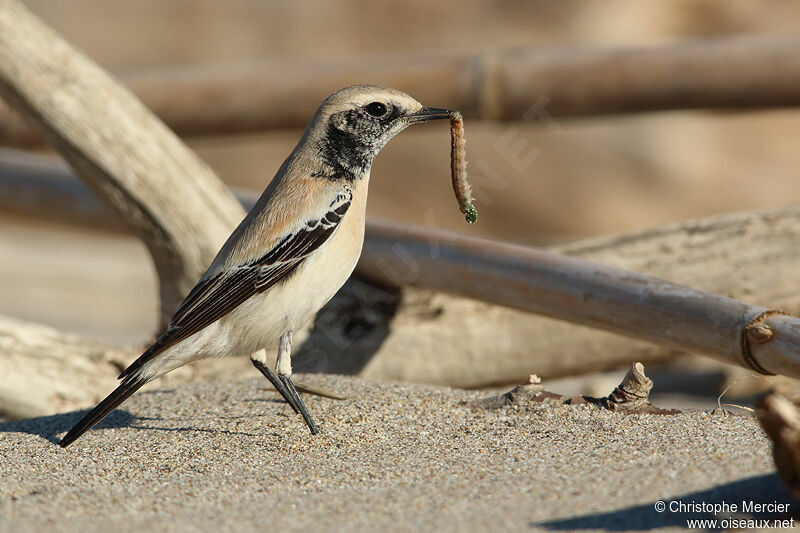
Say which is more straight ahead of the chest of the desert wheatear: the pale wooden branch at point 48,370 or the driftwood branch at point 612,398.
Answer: the driftwood branch

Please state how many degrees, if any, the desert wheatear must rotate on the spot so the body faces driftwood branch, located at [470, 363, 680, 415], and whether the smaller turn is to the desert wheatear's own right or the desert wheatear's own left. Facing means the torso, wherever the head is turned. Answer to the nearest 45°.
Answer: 0° — it already faces it

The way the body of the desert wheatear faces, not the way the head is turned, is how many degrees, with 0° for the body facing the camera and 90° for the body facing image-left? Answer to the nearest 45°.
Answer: approximately 270°

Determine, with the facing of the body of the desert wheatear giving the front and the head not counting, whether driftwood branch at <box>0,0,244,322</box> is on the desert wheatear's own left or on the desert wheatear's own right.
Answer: on the desert wheatear's own left

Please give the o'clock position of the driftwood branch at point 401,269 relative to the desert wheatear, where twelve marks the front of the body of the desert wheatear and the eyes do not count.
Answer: The driftwood branch is roughly at 10 o'clock from the desert wheatear.

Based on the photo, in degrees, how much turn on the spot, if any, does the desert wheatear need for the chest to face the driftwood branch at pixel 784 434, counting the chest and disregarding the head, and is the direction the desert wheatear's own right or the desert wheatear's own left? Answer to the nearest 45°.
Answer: approximately 45° to the desert wheatear's own right
